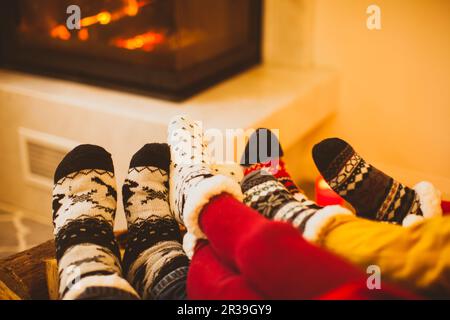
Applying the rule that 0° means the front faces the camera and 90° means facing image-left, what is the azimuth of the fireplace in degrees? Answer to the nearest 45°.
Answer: approximately 45°
